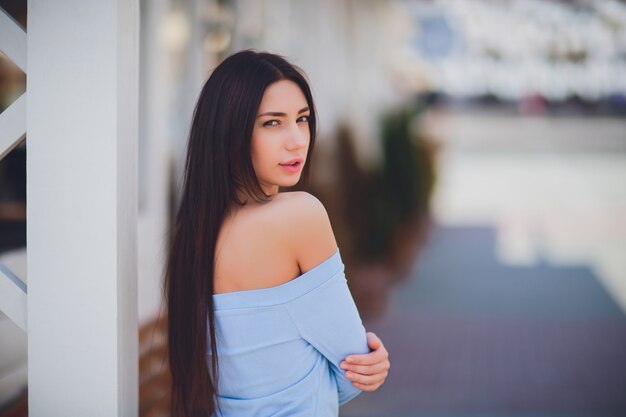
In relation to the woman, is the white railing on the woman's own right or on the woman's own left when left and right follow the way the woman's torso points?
on the woman's own left
